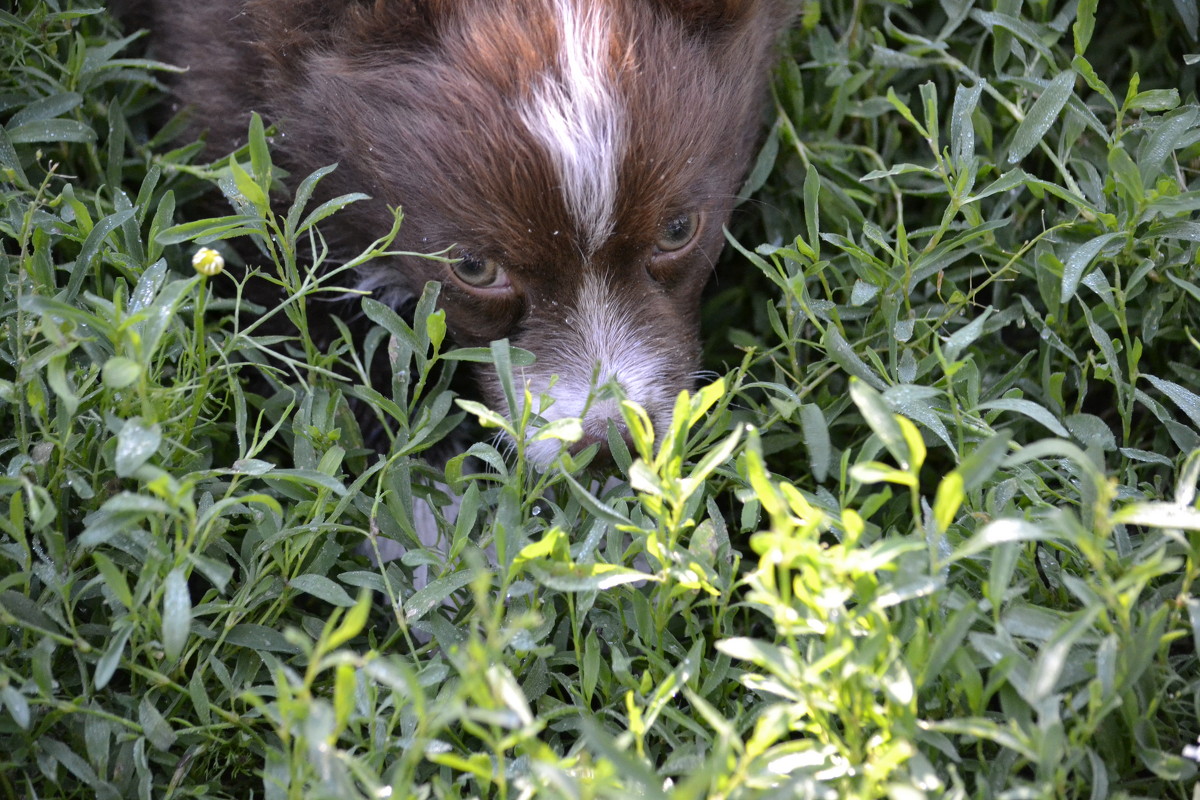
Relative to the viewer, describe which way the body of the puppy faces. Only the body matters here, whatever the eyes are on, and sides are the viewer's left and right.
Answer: facing the viewer
